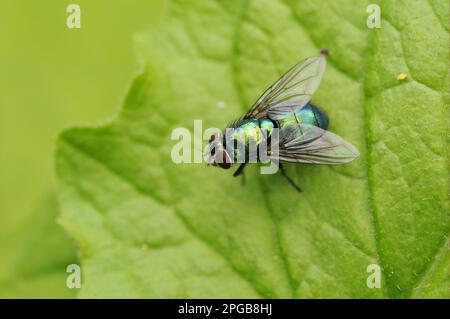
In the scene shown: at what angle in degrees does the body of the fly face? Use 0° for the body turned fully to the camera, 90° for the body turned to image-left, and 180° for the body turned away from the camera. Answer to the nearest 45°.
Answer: approximately 45°
